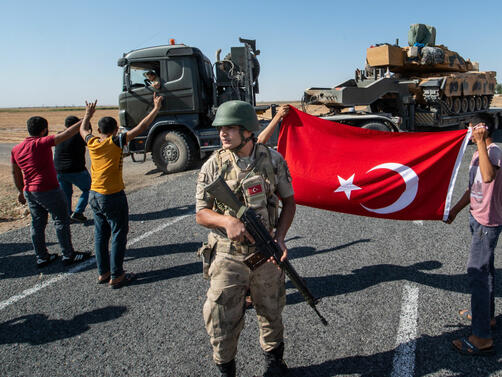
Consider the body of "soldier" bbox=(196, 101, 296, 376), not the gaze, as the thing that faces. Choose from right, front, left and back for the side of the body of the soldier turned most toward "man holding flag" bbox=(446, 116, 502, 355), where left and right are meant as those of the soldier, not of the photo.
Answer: left

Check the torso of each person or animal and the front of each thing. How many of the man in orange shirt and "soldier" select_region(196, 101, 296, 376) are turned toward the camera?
1

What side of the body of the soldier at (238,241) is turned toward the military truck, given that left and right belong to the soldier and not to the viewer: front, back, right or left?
back

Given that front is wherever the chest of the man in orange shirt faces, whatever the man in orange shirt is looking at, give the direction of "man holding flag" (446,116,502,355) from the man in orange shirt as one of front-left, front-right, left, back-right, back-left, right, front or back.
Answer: right

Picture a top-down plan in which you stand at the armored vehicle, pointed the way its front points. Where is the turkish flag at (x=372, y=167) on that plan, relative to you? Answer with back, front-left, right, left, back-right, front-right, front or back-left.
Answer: front-left

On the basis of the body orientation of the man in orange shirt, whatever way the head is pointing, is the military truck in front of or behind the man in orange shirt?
in front

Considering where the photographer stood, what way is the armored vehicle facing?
facing the viewer and to the left of the viewer

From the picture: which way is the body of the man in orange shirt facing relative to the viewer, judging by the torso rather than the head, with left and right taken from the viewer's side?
facing away from the viewer and to the right of the viewer

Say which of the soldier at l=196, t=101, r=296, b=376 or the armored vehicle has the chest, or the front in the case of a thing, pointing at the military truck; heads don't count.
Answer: the armored vehicle

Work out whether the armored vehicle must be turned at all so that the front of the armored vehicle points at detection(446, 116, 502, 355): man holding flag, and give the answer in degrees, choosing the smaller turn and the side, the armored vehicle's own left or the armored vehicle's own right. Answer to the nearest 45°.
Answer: approximately 45° to the armored vehicle's own left

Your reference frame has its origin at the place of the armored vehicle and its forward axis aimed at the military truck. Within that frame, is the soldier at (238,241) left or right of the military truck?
left
